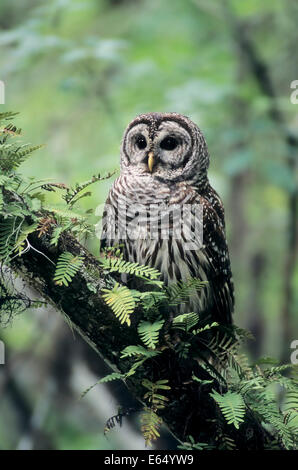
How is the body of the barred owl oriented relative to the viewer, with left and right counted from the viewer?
facing the viewer and to the left of the viewer

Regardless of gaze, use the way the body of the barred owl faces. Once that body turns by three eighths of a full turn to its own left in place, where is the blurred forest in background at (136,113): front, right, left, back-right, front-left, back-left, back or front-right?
left
